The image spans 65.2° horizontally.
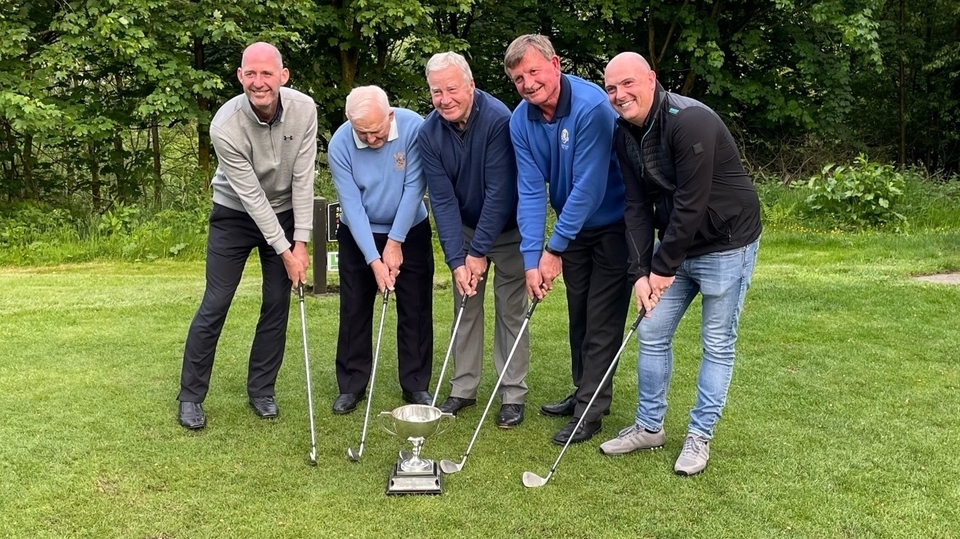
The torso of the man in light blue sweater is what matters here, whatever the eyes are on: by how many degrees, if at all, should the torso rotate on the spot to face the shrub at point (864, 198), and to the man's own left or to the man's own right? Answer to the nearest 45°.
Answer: approximately 135° to the man's own left

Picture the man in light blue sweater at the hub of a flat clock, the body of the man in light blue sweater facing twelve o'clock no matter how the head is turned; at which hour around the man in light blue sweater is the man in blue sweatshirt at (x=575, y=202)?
The man in blue sweatshirt is roughly at 10 o'clock from the man in light blue sweater.

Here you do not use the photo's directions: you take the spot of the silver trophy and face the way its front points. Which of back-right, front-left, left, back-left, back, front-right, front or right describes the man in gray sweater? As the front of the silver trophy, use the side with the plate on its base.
back-right

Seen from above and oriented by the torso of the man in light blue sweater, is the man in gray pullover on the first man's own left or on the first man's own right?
on the first man's own right

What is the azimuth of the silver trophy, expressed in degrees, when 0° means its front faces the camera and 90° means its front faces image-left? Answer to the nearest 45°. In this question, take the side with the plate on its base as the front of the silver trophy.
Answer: approximately 0°

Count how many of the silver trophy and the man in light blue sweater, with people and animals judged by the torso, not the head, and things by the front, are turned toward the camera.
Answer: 2
